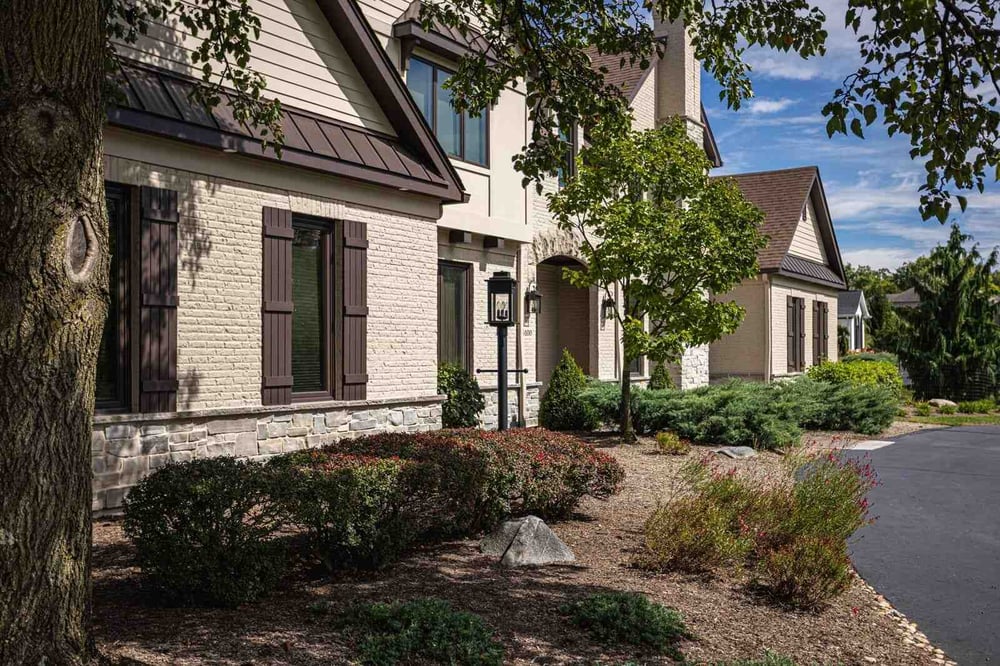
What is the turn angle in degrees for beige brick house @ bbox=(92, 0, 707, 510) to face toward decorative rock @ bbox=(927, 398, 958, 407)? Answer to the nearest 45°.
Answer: approximately 90° to its left

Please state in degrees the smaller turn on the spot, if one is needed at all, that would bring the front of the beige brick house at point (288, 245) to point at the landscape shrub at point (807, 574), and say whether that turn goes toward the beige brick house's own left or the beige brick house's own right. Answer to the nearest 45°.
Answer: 0° — it already faces it

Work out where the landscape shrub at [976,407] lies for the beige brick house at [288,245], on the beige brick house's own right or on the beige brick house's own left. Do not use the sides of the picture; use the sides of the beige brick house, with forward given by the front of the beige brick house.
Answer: on the beige brick house's own left

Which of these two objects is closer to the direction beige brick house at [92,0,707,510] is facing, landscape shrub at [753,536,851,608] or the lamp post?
the landscape shrub

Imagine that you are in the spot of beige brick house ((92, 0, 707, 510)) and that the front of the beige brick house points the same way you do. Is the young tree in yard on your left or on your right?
on your left

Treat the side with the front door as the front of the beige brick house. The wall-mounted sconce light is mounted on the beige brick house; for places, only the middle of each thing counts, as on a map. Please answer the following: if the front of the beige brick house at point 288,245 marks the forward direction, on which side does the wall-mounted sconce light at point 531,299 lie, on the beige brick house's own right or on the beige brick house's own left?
on the beige brick house's own left

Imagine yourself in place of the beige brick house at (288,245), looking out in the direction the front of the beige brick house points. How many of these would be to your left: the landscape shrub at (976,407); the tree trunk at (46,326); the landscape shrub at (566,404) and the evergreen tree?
3

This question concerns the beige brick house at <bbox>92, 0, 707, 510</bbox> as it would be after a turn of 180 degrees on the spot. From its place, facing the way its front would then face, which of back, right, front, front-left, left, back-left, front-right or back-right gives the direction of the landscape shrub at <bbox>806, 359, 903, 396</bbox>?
right

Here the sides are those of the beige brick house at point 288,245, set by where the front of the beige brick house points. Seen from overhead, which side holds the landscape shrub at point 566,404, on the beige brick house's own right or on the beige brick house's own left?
on the beige brick house's own left

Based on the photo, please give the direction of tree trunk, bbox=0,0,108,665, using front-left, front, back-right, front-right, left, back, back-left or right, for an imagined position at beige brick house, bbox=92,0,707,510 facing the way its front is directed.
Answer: front-right

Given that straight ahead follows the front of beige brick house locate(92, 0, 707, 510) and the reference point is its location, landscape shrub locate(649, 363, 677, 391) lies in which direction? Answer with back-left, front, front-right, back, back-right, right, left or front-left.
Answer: left

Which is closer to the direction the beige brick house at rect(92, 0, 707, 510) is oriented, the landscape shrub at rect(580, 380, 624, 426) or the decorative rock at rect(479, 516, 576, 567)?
the decorative rock

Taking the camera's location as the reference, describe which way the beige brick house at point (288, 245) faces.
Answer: facing the viewer and to the right of the viewer

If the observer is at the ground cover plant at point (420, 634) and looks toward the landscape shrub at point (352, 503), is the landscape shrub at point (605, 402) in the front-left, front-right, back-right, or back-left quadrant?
front-right

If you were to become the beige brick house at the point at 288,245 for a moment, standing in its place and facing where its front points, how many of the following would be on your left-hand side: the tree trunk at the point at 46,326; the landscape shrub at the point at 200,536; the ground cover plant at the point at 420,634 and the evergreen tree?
1

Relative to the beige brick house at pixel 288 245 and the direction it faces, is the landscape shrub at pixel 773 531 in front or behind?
in front

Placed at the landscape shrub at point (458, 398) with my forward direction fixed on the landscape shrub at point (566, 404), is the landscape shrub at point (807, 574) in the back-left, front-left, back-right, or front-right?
back-right

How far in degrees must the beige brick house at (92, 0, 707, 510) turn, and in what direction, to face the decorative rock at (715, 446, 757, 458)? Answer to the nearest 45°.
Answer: approximately 90° to its left

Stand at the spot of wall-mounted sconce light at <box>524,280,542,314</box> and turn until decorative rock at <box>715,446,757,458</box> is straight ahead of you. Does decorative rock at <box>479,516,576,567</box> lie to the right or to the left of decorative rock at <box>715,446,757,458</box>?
right
